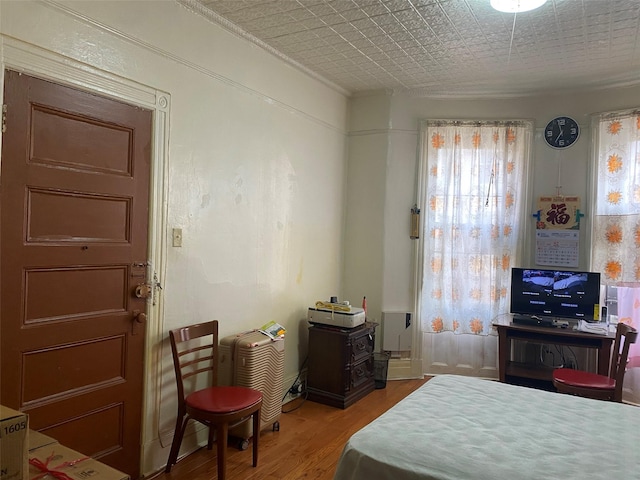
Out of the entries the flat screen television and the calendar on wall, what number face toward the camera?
2

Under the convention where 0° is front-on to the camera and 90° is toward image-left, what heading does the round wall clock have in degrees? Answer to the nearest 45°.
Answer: approximately 0°

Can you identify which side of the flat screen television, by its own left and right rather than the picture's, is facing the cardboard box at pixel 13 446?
front

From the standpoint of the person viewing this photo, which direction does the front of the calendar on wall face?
facing the viewer

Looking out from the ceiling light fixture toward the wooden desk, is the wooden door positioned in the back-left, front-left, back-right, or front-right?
back-left

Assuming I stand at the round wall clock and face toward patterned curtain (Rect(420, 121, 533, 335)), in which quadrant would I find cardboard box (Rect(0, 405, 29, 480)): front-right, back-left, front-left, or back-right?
front-left

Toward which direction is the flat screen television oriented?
toward the camera

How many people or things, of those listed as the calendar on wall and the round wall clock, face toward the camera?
2

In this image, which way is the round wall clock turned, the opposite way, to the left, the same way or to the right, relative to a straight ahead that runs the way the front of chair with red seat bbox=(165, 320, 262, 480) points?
to the right

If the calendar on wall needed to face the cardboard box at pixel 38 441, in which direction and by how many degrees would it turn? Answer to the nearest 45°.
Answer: approximately 45° to its right

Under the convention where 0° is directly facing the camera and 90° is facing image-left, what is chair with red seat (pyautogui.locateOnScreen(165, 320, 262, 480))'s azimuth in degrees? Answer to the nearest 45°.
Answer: approximately 315°
